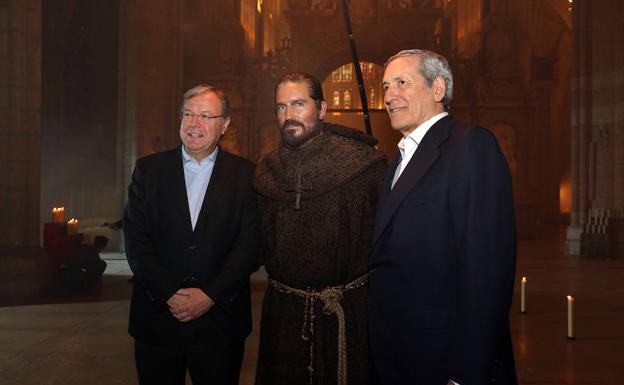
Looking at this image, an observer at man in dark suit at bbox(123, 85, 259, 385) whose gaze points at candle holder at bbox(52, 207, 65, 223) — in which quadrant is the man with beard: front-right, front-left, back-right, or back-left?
back-right

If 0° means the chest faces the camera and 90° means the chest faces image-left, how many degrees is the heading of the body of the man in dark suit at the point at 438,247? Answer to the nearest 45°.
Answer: approximately 45°

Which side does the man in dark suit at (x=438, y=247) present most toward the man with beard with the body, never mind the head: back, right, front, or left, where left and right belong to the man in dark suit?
right

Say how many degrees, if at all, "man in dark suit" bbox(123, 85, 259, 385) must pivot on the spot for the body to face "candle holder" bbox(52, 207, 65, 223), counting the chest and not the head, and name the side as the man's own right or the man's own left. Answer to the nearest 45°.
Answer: approximately 180°

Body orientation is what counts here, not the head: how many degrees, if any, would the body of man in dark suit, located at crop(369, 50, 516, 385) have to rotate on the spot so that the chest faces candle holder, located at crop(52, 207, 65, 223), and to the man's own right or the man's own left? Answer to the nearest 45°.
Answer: approximately 90° to the man's own right

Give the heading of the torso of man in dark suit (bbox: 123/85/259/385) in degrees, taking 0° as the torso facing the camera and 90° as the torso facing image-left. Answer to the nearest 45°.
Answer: approximately 0°

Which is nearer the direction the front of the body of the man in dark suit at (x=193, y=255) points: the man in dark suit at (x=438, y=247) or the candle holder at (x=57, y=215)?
the man in dark suit
